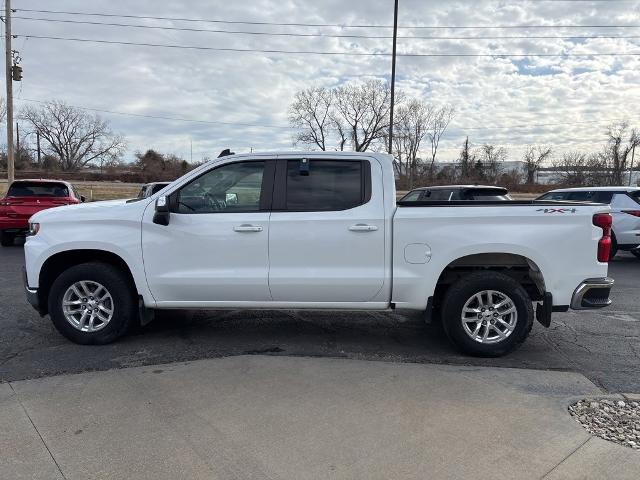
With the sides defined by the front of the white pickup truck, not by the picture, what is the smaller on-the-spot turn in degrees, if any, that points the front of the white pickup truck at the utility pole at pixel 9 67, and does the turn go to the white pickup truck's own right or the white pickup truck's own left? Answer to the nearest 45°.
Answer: approximately 45° to the white pickup truck's own right

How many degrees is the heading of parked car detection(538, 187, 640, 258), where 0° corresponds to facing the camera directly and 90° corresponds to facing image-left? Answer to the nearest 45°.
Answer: approximately 135°

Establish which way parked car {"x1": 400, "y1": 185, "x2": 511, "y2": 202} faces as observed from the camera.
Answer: facing away from the viewer and to the left of the viewer

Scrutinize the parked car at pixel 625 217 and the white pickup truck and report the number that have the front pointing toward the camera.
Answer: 0

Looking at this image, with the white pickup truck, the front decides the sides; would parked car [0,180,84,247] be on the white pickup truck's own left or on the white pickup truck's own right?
on the white pickup truck's own right

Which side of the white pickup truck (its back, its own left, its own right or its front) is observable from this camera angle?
left

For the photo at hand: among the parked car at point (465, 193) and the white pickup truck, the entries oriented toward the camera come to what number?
0

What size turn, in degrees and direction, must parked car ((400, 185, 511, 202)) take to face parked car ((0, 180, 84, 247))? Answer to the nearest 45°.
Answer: approximately 45° to its left

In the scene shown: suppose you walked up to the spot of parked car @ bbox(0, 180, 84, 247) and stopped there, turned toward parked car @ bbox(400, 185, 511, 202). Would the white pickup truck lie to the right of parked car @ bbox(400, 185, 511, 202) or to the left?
right

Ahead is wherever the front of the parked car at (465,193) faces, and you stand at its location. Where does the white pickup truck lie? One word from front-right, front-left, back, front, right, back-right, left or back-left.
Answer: back-left
